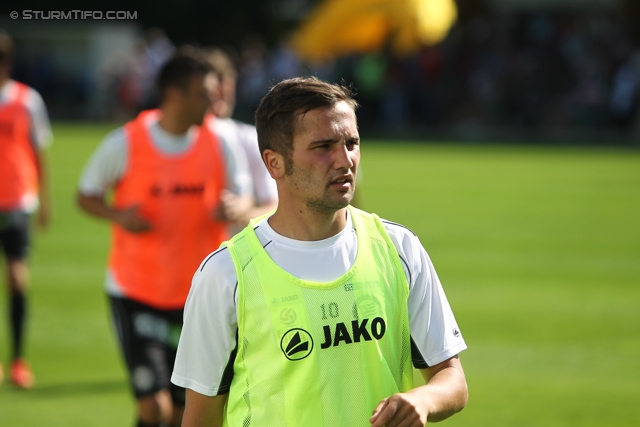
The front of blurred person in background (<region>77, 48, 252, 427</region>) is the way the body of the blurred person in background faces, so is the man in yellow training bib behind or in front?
in front

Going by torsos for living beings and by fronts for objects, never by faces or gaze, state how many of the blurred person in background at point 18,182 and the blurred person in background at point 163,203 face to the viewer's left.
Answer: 0

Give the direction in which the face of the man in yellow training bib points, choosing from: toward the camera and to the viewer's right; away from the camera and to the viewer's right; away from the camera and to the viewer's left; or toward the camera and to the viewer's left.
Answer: toward the camera and to the viewer's right

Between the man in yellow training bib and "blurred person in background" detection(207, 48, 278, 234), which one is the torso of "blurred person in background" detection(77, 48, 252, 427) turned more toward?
the man in yellow training bib

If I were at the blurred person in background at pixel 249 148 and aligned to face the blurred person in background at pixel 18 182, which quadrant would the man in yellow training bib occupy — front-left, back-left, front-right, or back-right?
back-left

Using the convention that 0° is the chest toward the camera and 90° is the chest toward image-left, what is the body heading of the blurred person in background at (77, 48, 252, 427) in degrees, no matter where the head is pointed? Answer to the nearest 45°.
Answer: approximately 315°

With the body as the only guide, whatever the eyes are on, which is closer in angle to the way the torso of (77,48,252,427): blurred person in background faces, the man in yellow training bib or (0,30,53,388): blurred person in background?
the man in yellow training bib

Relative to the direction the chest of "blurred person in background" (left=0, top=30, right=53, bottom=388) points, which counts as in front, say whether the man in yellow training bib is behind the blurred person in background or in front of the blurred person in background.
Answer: in front
